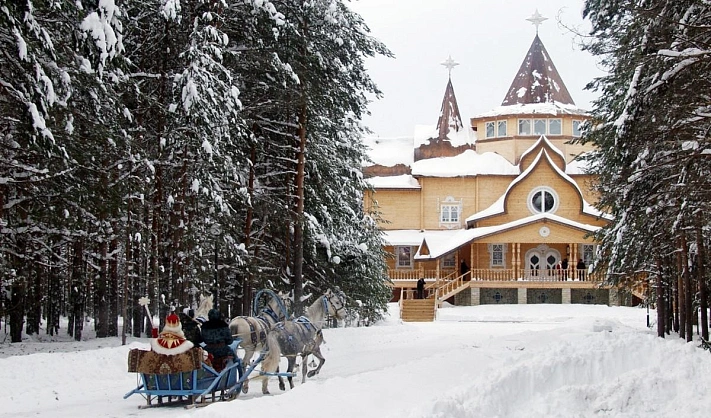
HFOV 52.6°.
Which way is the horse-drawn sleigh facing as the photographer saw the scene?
facing away from the viewer and to the right of the viewer

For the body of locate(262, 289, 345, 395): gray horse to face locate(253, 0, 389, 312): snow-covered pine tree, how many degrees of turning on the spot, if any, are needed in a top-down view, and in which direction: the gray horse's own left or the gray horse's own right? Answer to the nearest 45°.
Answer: approximately 45° to the gray horse's own left

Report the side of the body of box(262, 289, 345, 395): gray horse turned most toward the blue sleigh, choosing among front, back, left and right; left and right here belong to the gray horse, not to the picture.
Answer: back

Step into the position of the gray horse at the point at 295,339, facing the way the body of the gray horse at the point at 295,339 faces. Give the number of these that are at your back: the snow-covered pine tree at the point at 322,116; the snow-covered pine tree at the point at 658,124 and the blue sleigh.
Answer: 1

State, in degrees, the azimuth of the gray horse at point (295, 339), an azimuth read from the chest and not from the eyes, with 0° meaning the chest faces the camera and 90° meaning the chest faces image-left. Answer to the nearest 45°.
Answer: approximately 225°

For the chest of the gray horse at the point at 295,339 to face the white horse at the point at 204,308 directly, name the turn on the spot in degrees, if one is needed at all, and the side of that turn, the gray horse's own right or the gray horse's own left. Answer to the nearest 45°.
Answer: approximately 90° to the gray horse's own left

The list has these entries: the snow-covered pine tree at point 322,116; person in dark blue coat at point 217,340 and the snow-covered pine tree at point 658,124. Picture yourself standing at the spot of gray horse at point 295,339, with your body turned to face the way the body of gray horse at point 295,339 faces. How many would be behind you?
1

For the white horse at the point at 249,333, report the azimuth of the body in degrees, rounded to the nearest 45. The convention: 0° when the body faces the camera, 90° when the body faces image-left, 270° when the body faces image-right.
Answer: approximately 225°
